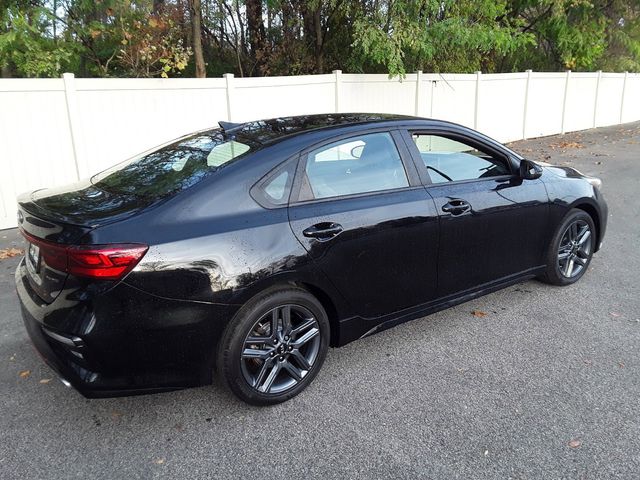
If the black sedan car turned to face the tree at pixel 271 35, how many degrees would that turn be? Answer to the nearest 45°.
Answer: approximately 45° to its left

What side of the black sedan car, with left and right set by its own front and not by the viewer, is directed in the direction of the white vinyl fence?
left

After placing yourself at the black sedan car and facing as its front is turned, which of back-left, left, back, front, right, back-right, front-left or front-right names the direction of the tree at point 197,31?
front-left

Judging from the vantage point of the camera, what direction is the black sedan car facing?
facing away from the viewer and to the right of the viewer
